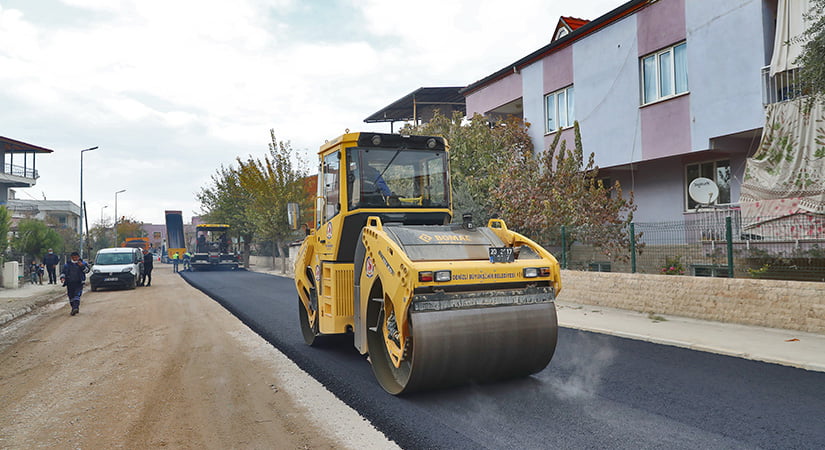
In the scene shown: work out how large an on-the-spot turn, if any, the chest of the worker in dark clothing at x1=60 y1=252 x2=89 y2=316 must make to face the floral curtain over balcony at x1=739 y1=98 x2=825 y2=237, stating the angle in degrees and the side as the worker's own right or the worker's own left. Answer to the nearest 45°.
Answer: approximately 45° to the worker's own left

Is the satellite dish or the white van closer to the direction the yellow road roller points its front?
the satellite dish

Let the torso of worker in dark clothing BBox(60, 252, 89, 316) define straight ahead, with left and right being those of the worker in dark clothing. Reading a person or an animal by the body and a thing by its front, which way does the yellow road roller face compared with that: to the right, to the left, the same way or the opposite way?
the same way

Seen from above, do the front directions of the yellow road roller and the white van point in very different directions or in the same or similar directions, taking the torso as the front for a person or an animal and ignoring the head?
same or similar directions

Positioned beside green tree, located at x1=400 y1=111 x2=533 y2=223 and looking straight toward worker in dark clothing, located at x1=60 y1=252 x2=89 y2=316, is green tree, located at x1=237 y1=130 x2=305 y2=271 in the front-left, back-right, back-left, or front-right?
front-right

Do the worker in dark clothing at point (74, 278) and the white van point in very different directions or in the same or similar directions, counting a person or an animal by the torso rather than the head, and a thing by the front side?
same or similar directions

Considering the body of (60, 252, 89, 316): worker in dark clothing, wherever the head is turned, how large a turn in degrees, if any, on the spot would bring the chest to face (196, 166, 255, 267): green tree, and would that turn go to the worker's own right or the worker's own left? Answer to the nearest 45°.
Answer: approximately 135° to the worker's own left

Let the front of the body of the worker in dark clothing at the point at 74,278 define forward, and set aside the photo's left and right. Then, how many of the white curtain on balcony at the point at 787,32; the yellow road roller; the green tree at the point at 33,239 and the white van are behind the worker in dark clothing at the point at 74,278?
2

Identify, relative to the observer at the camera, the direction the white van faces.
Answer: facing the viewer

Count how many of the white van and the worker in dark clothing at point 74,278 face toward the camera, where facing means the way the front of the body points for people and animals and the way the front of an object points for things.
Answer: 2

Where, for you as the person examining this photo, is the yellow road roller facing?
facing the viewer and to the right of the viewer

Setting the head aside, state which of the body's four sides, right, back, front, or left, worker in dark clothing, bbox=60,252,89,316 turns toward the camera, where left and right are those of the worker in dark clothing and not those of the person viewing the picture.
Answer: front

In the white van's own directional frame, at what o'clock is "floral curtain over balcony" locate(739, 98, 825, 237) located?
The floral curtain over balcony is roughly at 11 o'clock from the white van.

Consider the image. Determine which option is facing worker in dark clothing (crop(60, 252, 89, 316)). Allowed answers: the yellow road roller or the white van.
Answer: the white van
